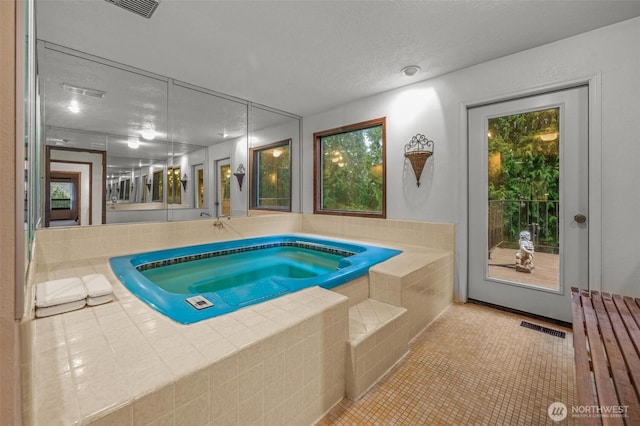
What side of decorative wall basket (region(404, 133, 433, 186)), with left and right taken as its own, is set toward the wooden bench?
front

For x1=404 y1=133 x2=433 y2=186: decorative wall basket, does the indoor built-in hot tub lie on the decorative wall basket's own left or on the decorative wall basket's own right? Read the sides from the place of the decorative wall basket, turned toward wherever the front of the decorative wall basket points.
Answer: on the decorative wall basket's own right

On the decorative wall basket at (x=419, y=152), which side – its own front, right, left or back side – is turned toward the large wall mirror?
right

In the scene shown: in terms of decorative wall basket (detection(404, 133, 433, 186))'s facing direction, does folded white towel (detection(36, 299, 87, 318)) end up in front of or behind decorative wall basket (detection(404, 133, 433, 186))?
in front

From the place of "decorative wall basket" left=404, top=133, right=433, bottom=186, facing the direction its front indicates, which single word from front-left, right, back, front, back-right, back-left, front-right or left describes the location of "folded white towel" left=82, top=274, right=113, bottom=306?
front-right

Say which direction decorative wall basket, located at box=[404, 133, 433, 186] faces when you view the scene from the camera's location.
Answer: facing the viewer

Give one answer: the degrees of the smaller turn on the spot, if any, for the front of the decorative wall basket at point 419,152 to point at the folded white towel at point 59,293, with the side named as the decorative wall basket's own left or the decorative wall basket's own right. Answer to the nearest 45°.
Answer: approximately 45° to the decorative wall basket's own right

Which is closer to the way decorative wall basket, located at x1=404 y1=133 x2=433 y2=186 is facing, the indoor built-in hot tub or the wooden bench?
the wooden bench
